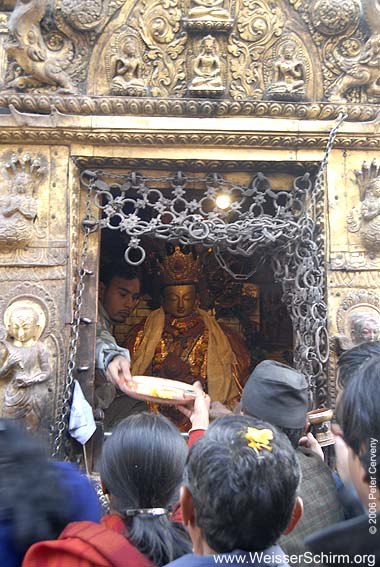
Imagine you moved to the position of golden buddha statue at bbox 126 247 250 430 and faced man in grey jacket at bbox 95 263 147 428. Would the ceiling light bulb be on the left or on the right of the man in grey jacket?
left

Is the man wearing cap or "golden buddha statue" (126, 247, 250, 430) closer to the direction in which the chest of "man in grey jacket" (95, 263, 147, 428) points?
the man wearing cap

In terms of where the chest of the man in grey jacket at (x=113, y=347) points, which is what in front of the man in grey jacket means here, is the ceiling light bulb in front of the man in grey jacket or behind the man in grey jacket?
in front

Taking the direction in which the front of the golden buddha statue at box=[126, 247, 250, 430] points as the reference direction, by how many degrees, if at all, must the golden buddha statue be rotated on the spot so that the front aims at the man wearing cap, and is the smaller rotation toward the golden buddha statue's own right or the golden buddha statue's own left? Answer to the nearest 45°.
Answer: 0° — it already faces them

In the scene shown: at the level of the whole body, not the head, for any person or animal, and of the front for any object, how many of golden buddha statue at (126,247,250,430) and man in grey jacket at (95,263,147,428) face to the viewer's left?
0

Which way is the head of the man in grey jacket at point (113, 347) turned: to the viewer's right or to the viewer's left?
to the viewer's right

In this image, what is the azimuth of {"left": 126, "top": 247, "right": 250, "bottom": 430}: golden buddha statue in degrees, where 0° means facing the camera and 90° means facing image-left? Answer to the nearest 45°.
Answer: approximately 0°

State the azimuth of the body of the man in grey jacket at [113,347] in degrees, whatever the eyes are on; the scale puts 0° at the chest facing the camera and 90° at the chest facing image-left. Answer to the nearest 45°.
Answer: approximately 315°

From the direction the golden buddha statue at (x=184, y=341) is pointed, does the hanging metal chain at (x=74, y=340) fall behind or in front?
in front

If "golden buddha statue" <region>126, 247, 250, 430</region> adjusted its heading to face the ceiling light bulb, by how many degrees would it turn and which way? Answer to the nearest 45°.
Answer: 0° — it already faces it
